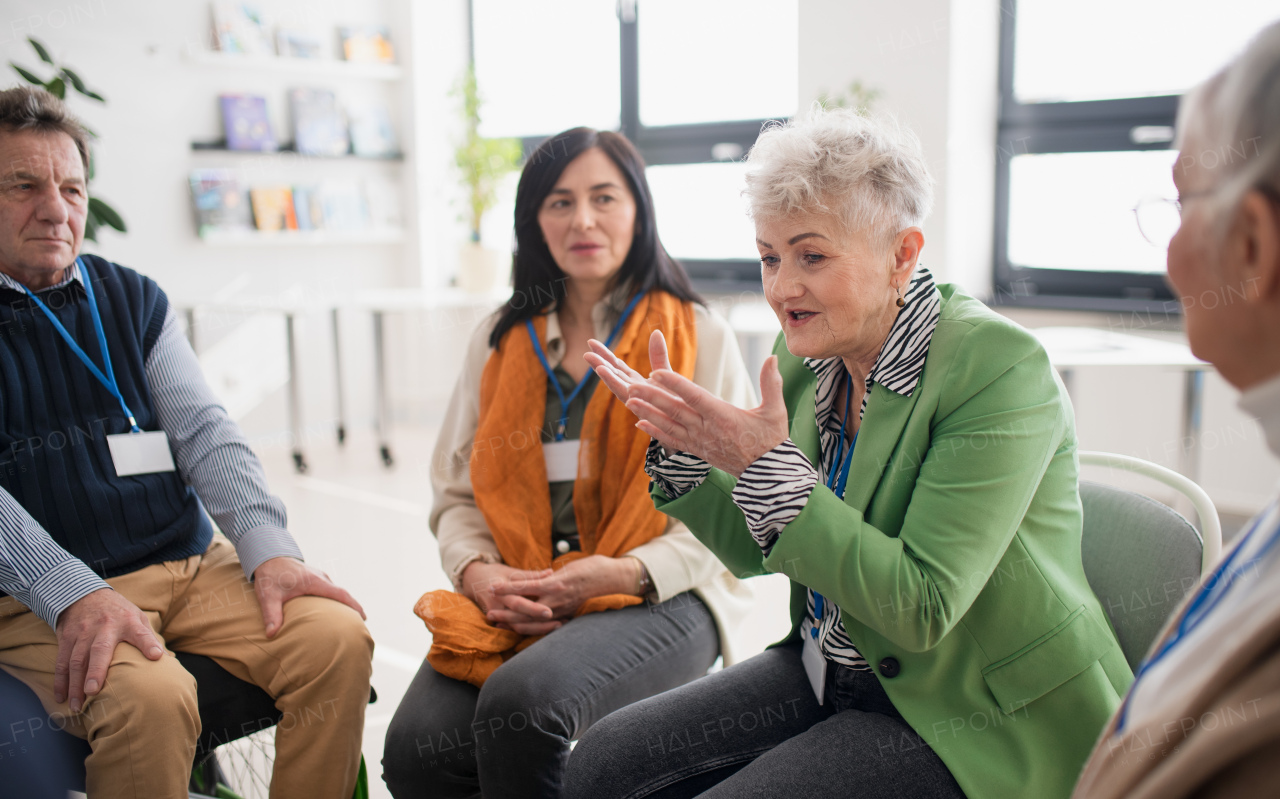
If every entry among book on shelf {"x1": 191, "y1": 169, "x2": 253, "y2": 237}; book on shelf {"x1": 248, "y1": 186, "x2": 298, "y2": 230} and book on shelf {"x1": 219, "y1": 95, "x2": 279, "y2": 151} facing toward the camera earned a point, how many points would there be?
3

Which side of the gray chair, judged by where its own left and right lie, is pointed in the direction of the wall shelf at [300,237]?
right

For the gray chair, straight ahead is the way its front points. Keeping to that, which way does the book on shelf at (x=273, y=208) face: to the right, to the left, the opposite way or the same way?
to the left

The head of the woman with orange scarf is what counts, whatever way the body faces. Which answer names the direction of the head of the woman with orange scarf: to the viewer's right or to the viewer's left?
to the viewer's right

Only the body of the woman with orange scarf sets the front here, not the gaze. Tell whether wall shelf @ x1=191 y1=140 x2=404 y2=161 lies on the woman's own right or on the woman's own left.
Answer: on the woman's own right

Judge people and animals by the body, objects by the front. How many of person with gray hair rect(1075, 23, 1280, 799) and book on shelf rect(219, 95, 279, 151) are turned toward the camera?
1

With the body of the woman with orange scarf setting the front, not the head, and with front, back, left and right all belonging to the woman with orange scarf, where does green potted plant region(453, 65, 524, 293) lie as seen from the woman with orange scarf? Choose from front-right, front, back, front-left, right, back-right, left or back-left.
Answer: back-right

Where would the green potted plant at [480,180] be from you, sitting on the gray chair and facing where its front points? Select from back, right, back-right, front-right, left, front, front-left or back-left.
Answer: right

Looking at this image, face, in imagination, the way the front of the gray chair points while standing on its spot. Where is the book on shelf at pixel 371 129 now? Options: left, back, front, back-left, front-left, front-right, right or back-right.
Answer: right

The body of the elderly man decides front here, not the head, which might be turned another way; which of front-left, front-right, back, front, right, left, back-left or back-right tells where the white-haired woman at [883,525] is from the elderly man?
front

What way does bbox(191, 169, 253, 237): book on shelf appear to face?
toward the camera

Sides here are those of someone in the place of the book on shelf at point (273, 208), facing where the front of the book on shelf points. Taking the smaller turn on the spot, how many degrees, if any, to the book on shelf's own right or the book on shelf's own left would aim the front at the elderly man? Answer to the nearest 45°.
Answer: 0° — it already faces them

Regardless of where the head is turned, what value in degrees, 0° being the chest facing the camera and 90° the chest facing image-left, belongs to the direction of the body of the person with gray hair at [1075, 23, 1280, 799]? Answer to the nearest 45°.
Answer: approximately 135°

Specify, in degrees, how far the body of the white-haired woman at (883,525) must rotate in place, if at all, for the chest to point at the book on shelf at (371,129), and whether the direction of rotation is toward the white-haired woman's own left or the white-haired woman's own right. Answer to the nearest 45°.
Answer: approximately 90° to the white-haired woman's own right

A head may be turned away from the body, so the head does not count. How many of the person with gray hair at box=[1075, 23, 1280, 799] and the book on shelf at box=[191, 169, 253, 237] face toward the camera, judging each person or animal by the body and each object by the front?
1

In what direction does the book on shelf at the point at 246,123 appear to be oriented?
toward the camera

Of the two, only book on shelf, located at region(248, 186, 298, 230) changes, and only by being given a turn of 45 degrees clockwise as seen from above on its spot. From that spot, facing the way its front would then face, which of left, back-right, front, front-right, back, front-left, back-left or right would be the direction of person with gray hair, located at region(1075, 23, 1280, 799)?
front-left
